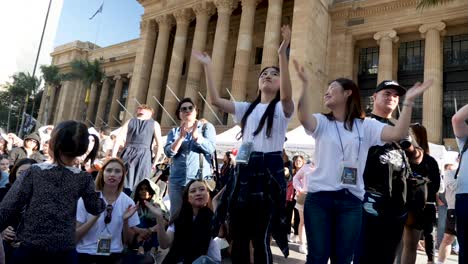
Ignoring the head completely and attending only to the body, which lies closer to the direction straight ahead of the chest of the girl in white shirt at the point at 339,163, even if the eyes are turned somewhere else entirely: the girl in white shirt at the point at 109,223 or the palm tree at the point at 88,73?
the girl in white shirt

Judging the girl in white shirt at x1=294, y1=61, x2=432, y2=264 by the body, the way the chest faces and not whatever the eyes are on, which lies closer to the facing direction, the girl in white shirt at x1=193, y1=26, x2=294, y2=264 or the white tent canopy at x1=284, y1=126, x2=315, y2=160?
the girl in white shirt

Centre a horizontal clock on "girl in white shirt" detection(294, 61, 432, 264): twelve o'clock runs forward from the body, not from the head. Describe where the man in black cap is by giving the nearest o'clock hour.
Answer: The man in black cap is roughly at 7 o'clock from the girl in white shirt.

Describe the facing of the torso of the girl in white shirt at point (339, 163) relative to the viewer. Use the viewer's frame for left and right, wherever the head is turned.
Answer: facing the viewer

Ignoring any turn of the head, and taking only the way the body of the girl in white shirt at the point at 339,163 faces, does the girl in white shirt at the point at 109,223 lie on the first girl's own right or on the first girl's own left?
on the first girl's own right

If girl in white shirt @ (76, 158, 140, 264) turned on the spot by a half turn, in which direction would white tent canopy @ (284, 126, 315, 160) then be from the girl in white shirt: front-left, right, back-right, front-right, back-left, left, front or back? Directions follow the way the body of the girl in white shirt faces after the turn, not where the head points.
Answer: front-right

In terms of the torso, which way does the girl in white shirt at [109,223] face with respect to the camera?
toward the camera

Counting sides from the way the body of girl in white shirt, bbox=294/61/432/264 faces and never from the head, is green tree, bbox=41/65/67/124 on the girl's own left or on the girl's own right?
on the girl's own right

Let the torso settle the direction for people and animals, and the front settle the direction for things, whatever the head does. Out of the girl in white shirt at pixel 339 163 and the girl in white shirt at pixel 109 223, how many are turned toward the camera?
2

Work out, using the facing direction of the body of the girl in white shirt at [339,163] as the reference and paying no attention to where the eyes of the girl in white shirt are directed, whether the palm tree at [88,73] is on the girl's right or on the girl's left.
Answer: on the girl's right

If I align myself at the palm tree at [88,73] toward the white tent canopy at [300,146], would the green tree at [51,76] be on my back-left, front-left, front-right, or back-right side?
back-right

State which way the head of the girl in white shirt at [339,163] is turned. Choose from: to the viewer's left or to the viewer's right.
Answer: to the viewer's left
